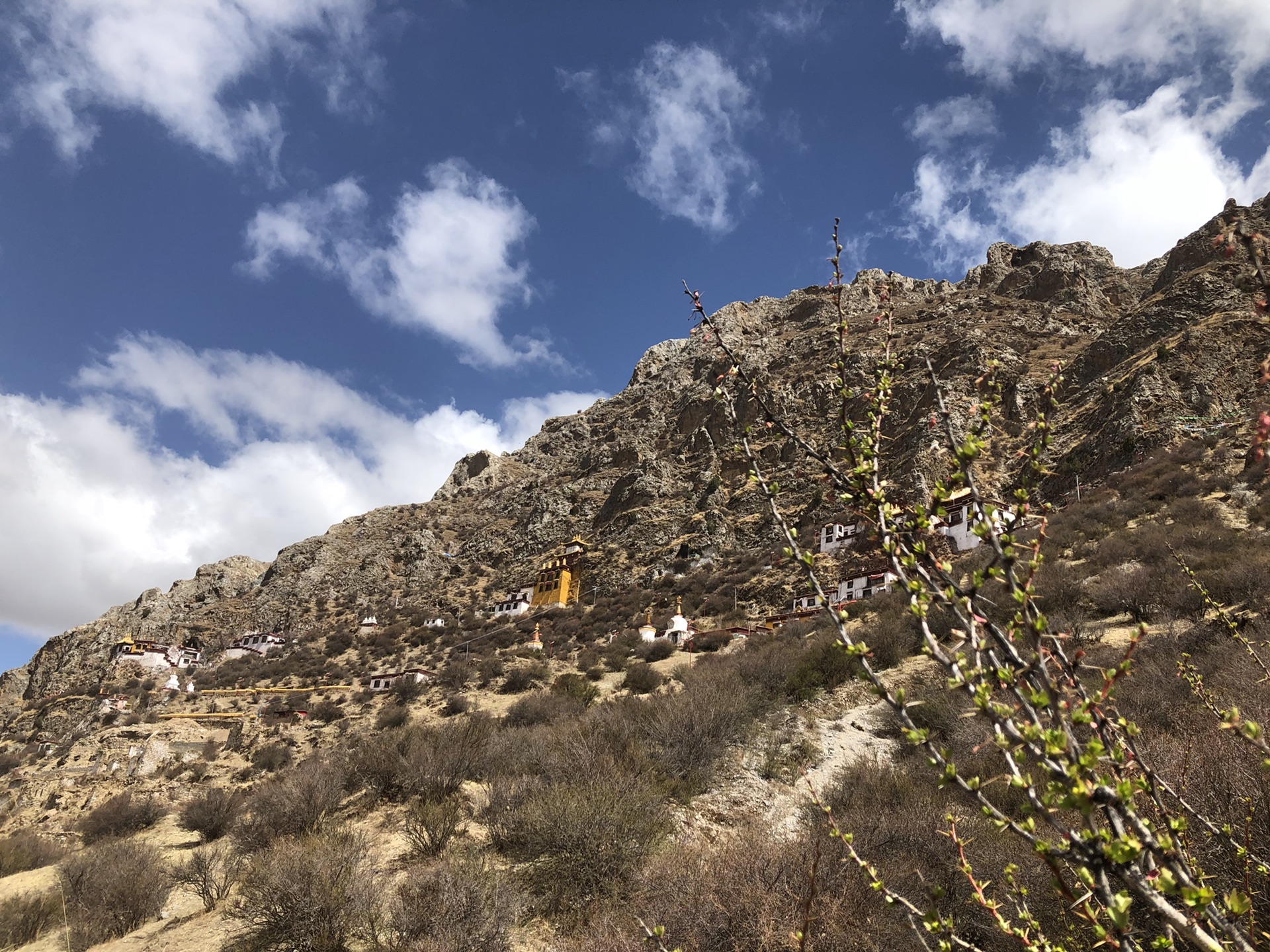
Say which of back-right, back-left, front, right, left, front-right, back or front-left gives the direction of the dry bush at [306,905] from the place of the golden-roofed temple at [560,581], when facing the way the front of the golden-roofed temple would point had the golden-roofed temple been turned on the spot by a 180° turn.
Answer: back-right

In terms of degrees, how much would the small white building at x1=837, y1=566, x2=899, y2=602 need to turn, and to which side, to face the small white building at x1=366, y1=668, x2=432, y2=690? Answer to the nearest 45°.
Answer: approximately 45° to its right

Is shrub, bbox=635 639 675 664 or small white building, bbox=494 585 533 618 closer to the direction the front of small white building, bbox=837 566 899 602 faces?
the shrub

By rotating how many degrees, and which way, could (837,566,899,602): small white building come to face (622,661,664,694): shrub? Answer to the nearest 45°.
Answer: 0° — it already faces it

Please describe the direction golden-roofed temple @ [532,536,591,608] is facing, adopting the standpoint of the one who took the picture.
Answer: facing the viewer and to the left of the viewer

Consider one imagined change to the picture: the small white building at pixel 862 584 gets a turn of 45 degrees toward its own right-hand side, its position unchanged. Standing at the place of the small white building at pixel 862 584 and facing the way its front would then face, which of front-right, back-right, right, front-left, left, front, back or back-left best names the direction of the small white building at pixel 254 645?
front

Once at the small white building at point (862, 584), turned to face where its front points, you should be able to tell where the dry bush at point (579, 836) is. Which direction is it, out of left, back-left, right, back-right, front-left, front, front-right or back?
front-left

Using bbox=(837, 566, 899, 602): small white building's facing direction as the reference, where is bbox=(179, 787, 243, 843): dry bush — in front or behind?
in front

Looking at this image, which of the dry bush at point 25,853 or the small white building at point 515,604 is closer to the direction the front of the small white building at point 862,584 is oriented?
the dry bush

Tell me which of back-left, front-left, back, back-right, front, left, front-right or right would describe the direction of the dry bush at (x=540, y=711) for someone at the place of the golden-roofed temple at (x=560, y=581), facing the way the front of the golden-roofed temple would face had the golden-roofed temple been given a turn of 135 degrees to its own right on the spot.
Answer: back

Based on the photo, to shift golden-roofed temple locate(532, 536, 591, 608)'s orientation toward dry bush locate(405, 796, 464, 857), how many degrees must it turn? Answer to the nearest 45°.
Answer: approximately 45° to its left

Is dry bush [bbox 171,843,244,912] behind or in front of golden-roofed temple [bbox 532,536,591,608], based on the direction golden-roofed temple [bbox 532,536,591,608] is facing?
in front

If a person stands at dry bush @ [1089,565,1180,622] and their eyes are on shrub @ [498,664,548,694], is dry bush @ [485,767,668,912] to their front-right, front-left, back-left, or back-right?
front-left

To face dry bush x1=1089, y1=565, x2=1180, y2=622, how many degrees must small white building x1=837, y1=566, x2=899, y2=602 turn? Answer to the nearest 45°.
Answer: approximately 45° to its left

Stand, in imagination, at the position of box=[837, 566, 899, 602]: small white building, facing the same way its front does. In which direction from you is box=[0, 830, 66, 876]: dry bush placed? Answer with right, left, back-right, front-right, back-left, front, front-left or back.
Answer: front

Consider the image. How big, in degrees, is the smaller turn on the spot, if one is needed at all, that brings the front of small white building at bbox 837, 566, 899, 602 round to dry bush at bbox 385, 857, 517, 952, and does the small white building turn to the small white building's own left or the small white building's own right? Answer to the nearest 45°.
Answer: approximately 45° to the small white building's own left

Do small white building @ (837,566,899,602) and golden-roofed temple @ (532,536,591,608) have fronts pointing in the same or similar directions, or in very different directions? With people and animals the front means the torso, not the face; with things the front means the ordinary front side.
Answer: same or similar directions

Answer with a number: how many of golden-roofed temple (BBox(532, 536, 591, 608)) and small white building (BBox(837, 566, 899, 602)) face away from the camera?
0

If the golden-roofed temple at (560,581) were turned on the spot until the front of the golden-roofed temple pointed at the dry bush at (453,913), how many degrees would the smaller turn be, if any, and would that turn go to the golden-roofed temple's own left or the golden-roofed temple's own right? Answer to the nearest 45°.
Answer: approximately 45° to the golden-roofed temple's own left
